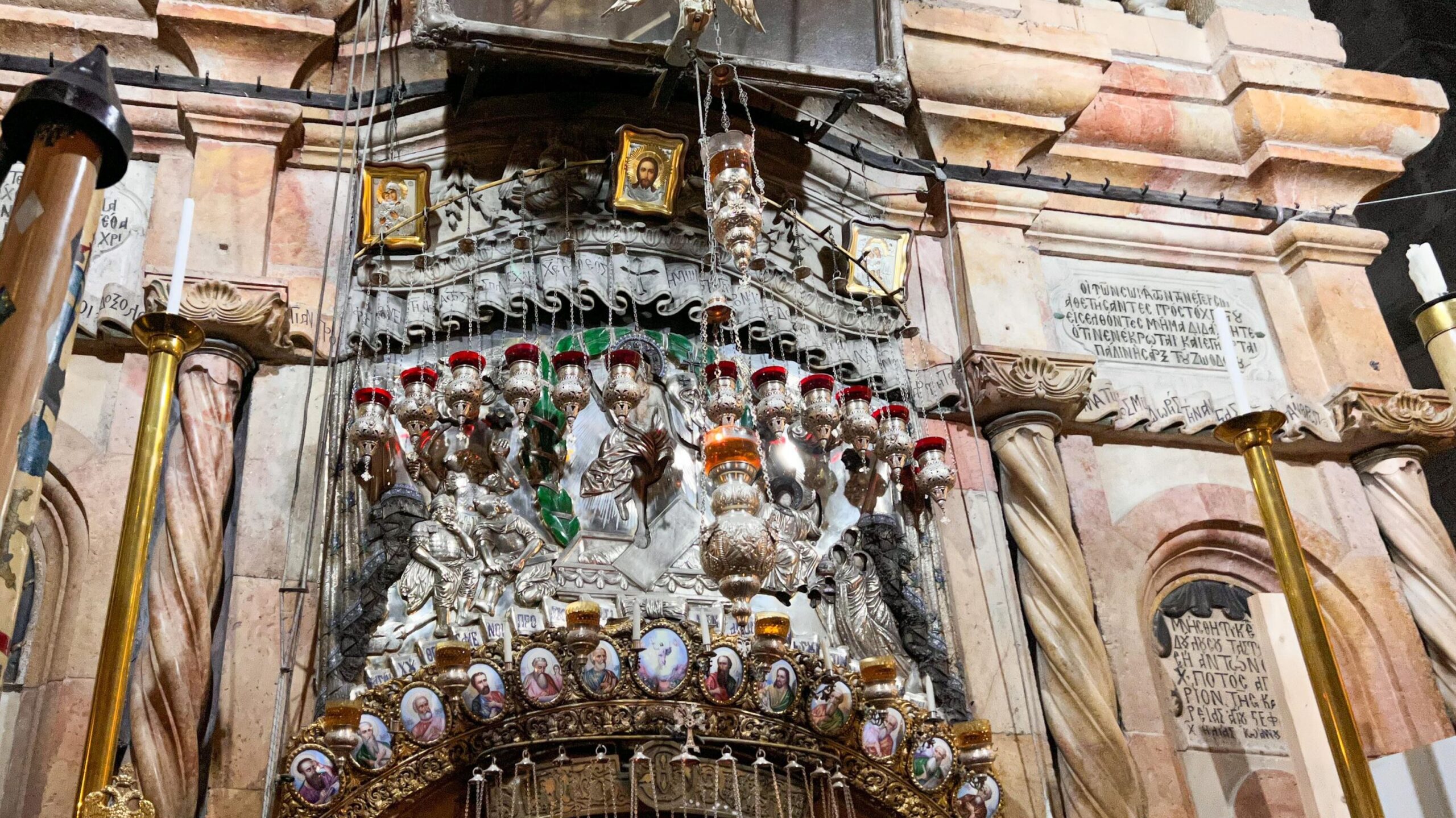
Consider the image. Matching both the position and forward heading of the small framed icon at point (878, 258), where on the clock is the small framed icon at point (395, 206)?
the small framed icon at point (395, 206) is roughly at 2 o'clock from the small framed icon at point (878, 258).

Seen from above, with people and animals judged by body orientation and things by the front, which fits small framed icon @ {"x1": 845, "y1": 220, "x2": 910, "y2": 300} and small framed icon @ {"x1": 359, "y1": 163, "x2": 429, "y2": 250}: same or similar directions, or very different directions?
same or similar directions

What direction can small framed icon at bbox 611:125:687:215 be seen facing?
toward the camera

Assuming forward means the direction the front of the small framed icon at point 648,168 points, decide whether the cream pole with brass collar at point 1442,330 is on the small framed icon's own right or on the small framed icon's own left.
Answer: on the small framed icon's own left

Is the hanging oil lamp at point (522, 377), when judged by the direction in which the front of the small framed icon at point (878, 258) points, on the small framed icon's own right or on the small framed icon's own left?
on the small framed icon's own right

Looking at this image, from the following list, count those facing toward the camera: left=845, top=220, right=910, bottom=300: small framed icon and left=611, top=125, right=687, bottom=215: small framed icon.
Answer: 2

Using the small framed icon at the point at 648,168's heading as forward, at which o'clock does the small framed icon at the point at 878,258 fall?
the small framed icon at the point at 878,258 is roughly at 8 o'clock from the small framed icon at the point at 648,168.

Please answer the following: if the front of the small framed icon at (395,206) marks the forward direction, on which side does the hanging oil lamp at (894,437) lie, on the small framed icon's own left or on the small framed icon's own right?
on the small framed icon's own left

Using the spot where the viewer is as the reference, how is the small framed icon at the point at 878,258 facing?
facing the viewer

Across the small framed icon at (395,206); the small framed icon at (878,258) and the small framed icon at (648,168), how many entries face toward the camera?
3

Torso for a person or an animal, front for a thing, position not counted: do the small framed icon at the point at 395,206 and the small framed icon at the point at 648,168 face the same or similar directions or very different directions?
same or similar directions
